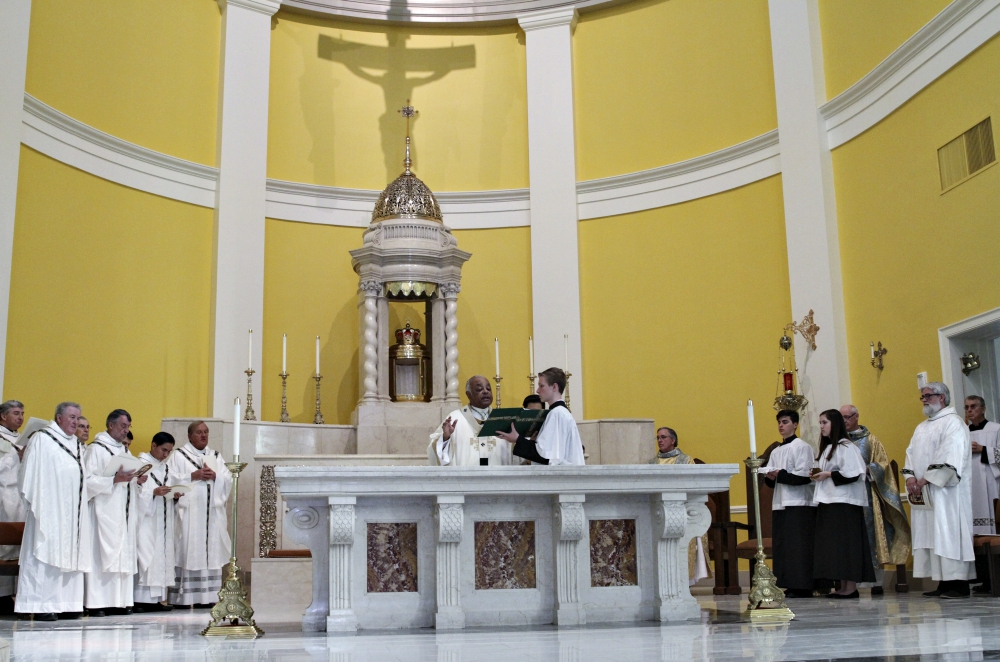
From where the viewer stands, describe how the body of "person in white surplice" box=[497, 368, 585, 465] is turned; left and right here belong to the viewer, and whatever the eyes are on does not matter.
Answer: facing to the left of the viewer

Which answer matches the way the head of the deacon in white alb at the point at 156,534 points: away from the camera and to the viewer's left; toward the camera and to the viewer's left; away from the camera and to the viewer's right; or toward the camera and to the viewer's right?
toward the camera and to the viewer's right

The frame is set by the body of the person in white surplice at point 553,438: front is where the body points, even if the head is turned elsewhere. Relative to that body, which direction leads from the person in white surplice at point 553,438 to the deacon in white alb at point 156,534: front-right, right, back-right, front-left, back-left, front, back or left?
front-right

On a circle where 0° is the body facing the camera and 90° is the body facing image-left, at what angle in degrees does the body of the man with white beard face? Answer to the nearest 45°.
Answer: approximately 90°

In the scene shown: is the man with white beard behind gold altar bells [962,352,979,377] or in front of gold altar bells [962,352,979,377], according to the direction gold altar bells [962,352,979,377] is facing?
in front

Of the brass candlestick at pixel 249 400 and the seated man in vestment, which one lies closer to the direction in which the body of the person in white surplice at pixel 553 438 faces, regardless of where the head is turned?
the brass candlestick

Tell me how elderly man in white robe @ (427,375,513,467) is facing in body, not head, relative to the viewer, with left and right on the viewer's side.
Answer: facing the viewer and to the right of the viewer
